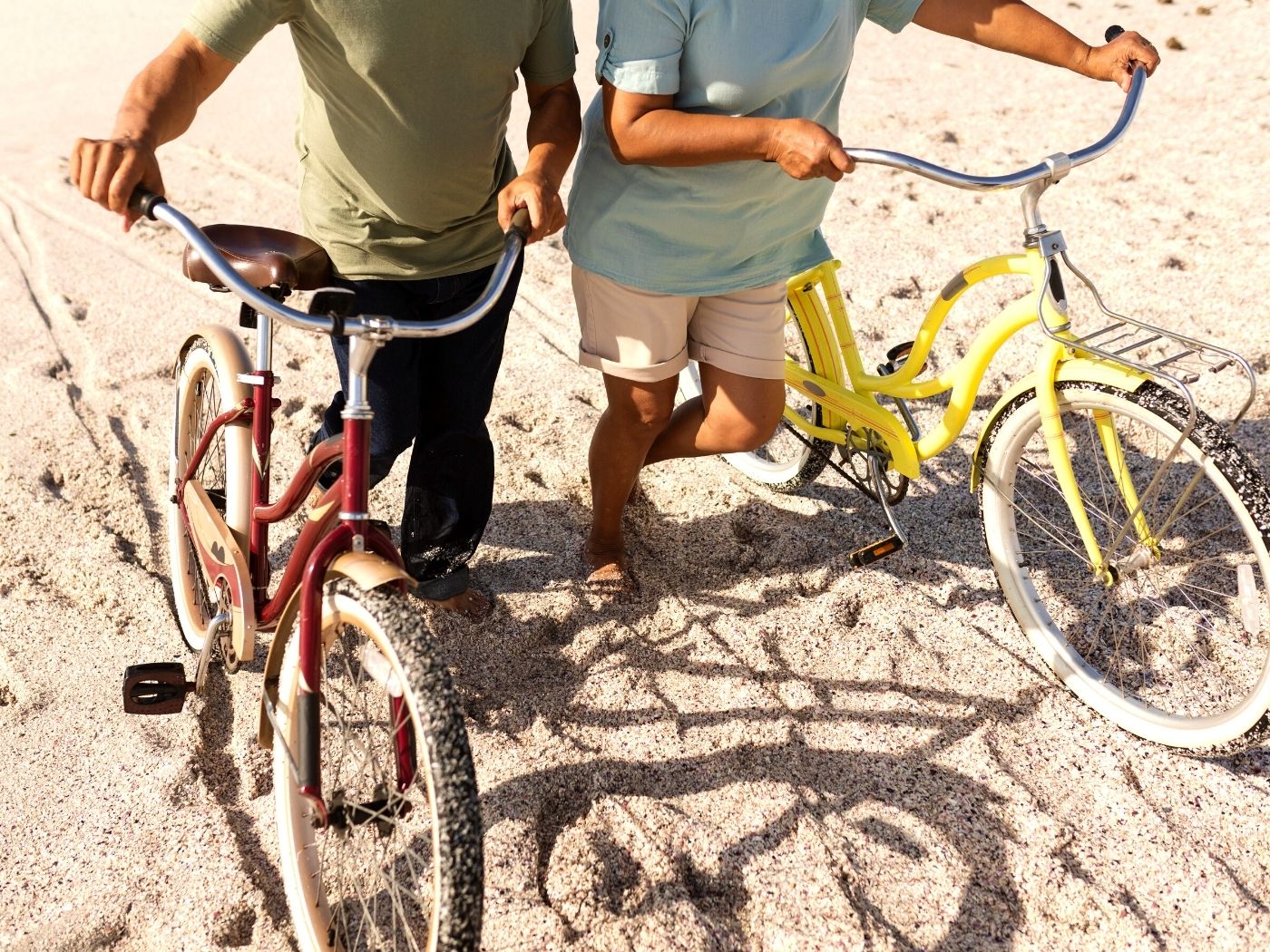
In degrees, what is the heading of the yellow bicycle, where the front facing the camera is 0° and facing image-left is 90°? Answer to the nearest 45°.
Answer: approximately 315°

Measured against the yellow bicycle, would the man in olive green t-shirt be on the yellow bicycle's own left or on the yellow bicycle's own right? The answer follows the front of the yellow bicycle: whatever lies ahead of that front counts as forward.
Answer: on the yellow bicycle's own right

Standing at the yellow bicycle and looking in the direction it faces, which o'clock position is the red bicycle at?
The red bicycle is roughly at 3 o'clock from the yellow bicycle.

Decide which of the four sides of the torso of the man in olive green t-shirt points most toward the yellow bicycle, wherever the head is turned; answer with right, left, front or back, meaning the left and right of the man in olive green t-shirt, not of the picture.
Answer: left

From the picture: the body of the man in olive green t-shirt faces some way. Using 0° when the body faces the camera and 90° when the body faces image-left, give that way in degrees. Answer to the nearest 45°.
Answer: approximately 0°
